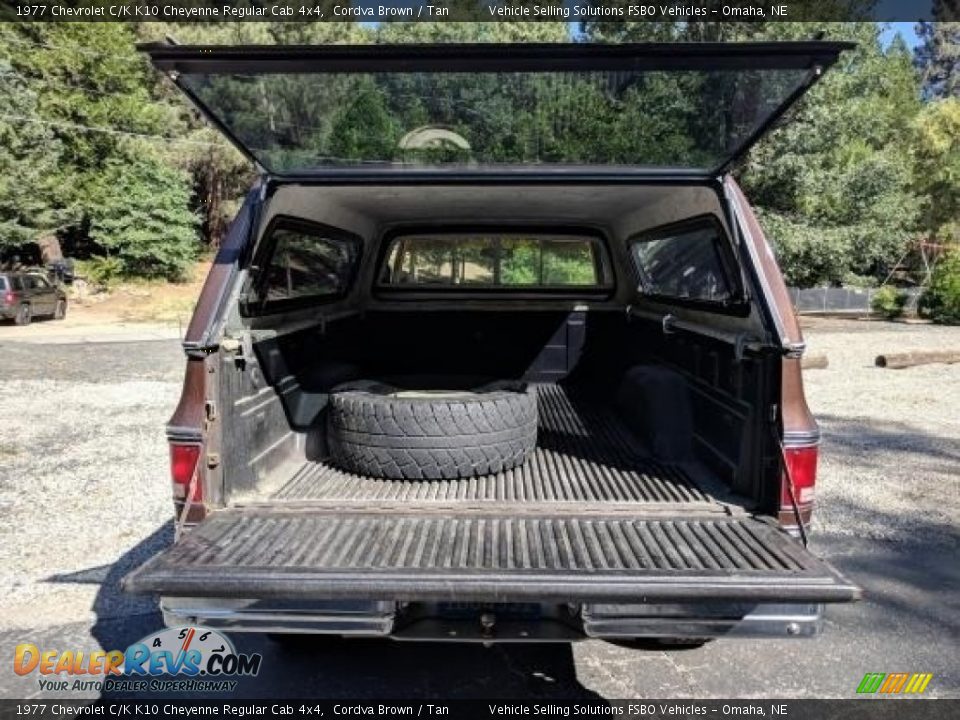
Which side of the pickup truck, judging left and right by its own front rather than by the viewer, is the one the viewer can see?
back

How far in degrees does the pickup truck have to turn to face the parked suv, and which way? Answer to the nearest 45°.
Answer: approximately 45° to its left

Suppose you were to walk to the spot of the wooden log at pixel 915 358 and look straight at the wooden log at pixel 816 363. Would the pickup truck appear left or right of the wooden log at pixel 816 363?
left

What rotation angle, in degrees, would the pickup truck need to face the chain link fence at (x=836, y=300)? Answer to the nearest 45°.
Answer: approximately 45° to its right
